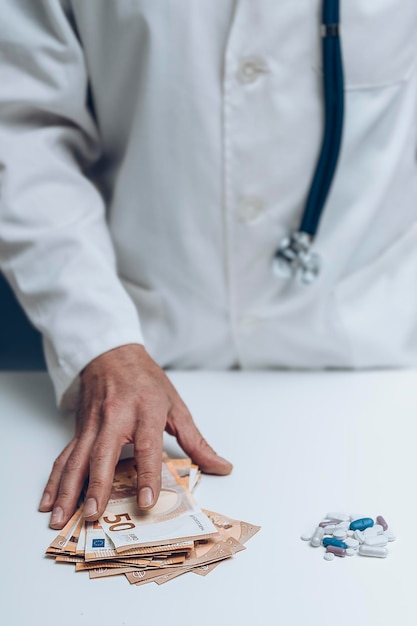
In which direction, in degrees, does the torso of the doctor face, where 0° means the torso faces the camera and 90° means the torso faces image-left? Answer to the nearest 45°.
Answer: approximately 0°
